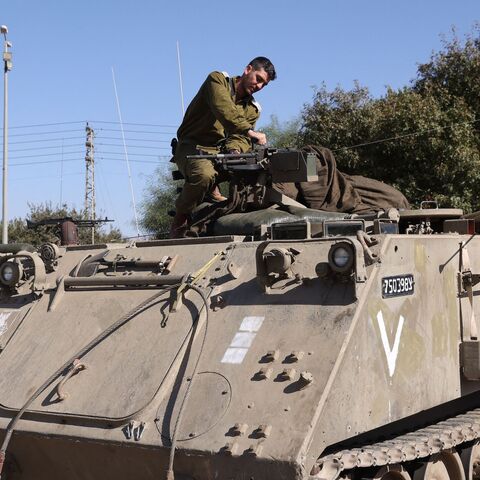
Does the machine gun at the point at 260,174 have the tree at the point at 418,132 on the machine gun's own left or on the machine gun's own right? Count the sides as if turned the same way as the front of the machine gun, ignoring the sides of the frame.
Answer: on the machine gun's own right

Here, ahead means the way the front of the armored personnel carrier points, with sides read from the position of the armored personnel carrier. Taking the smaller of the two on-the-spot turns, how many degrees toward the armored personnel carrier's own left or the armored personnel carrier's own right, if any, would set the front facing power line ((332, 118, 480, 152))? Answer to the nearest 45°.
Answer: approximately 135° to the armored personnel carrier's own right

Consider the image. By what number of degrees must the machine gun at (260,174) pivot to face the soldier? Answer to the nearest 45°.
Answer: approximately 45° to its right

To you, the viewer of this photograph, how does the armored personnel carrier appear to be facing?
facing the viewer and to the left of the viewer

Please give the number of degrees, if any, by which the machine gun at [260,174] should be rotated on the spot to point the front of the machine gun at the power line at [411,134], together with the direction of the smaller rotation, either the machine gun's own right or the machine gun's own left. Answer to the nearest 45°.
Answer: approximately 90° to the machine gun's own right

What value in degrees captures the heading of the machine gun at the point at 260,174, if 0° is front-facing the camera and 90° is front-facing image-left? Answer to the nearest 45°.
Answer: approximately 90°
